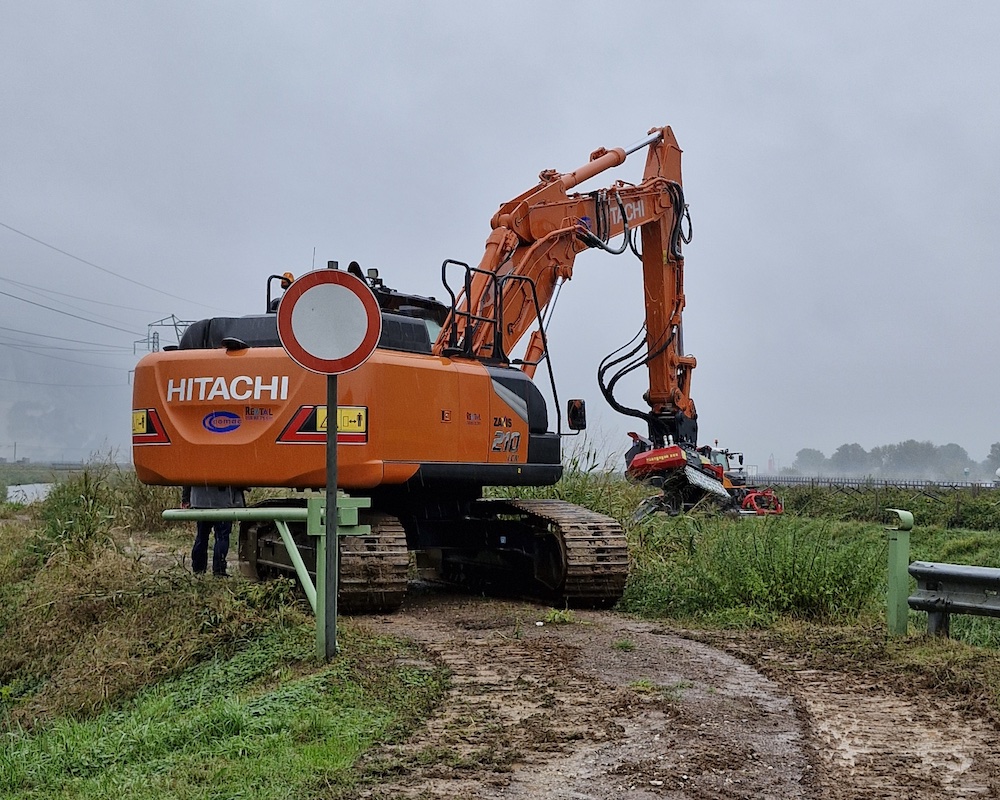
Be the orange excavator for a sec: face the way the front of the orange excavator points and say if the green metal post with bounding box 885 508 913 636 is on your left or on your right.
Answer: on your right

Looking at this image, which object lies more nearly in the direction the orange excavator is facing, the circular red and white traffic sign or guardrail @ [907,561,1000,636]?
the guardrail

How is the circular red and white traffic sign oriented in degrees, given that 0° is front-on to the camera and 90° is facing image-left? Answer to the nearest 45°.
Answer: approximately 0°

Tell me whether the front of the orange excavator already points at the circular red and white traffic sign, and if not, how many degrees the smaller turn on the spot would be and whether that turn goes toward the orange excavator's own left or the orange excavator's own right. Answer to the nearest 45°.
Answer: approximately 135° to the orange excavator's own right

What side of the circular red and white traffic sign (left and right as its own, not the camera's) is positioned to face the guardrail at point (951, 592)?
left

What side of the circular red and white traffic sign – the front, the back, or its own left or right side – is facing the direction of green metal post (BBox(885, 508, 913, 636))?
left

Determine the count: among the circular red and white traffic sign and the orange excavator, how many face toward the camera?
1

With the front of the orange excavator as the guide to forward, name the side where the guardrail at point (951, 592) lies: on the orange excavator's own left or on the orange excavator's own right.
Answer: on the orange excavator's own right

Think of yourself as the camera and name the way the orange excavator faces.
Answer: facing away from the viewer and to the right of the viewer

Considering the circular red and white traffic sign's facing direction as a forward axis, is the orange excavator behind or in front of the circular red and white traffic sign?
behind

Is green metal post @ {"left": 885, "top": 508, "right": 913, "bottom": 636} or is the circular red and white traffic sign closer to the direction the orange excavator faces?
the green metal post
